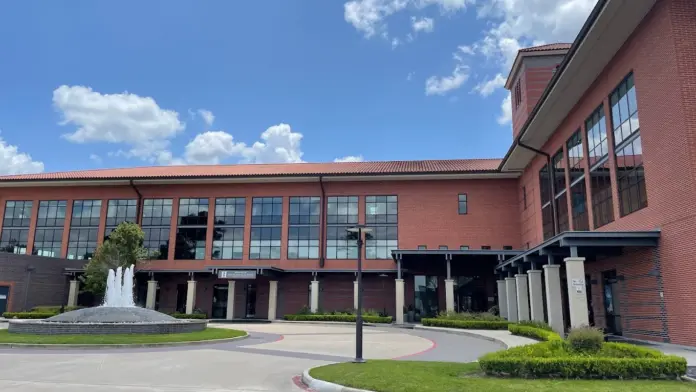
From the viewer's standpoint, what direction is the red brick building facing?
toward the camera

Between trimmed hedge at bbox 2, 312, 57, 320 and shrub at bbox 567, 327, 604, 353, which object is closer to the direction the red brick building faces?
the shrub

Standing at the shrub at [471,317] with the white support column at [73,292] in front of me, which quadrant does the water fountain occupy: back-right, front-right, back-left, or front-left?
front-left

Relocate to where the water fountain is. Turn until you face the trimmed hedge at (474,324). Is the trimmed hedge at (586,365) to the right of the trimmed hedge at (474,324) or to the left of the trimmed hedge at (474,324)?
right

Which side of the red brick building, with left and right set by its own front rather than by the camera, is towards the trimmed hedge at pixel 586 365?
front

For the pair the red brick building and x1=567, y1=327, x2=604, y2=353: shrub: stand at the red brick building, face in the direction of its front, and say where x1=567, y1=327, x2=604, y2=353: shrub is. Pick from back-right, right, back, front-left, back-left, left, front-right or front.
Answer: front

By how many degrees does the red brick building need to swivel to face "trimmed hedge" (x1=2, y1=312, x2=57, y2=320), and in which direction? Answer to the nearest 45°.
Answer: approximately 90° to its right

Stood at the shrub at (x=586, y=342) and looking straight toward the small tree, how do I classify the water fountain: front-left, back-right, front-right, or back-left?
front-left
